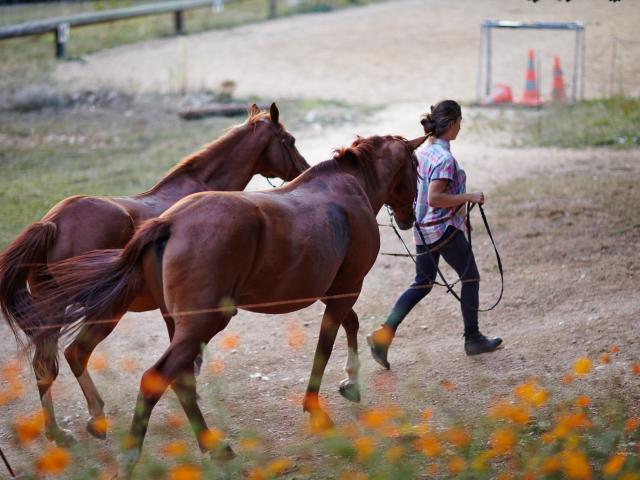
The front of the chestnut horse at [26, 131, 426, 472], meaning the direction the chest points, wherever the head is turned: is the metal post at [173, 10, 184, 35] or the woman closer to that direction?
the woman

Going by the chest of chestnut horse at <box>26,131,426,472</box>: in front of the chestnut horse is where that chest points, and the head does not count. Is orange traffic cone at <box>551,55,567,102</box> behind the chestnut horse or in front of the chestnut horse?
in front

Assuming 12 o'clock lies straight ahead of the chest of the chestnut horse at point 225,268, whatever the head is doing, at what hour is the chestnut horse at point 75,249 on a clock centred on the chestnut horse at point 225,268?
the chestnut horse at point 75,249 is roughly at 9 o'clock from the chestnut horse at point 225,268.

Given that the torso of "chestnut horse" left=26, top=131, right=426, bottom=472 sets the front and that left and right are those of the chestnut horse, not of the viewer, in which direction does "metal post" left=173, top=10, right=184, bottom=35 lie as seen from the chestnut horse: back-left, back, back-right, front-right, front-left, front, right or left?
front-left

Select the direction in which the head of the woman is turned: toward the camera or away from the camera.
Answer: away from the camera

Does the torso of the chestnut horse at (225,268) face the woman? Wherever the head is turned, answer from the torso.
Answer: yes

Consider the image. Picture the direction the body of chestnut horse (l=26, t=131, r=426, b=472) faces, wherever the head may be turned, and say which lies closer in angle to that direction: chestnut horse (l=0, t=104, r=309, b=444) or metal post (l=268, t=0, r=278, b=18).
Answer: the metal post

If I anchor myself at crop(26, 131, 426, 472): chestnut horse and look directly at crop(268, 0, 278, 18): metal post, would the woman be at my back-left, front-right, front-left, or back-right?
front-right

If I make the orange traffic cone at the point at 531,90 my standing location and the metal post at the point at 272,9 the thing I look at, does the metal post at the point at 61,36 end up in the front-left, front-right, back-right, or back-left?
front-left

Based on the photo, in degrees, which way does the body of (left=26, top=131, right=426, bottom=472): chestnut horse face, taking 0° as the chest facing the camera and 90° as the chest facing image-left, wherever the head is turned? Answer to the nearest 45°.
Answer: approximately 225°

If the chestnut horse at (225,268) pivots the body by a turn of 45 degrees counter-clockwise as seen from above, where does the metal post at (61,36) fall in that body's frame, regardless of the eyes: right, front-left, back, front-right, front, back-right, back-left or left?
front

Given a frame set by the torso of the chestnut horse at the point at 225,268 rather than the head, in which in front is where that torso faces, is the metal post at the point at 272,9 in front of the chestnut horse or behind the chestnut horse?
in front

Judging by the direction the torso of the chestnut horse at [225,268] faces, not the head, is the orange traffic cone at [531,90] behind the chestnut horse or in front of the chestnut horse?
in front
